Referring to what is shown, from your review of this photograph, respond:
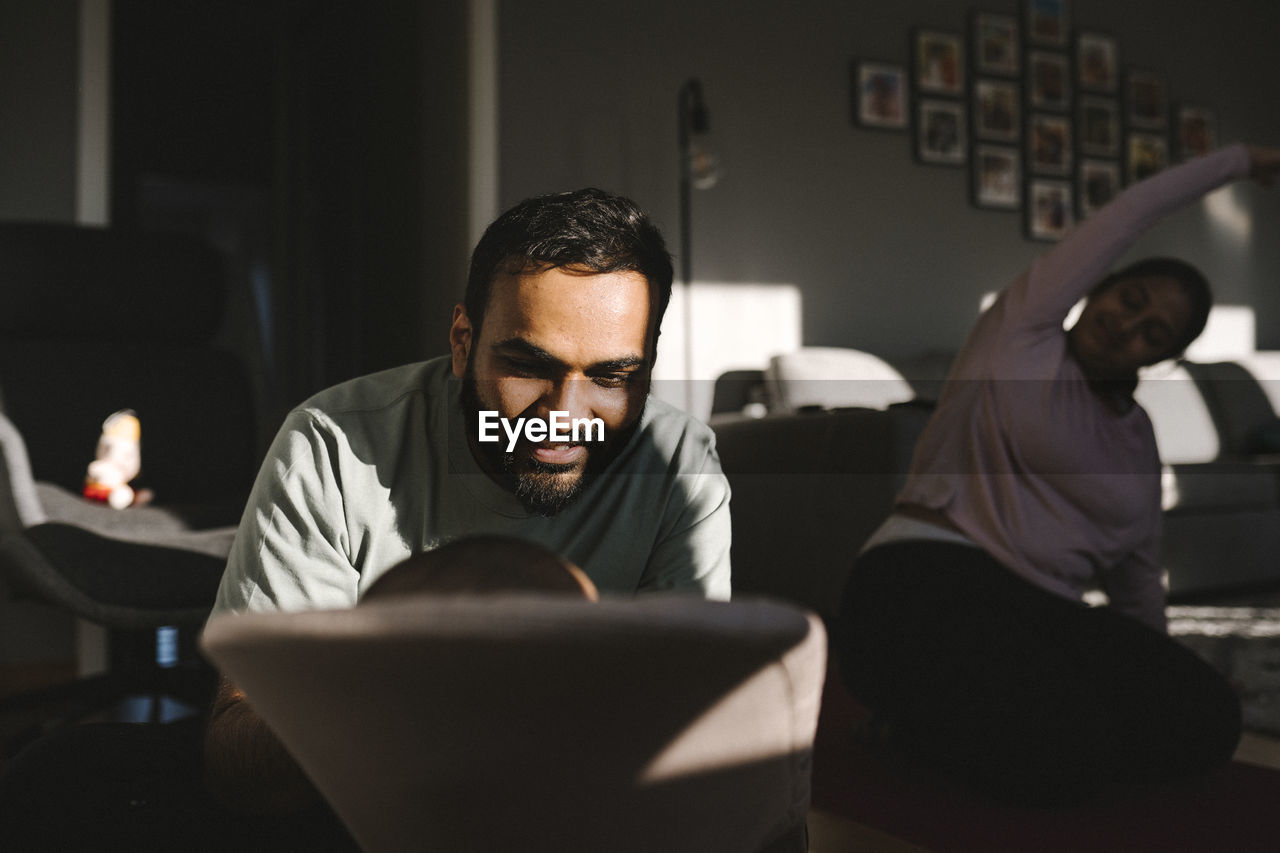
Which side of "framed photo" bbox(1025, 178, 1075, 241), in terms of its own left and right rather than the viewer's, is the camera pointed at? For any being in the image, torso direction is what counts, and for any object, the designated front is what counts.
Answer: front

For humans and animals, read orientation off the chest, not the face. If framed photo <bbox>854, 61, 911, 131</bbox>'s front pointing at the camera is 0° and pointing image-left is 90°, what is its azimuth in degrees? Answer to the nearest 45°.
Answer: approximately 0°

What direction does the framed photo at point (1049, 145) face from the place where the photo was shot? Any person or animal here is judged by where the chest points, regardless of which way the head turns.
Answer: facing the viewer

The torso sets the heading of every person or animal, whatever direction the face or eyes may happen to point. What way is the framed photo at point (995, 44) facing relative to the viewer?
toward the camera

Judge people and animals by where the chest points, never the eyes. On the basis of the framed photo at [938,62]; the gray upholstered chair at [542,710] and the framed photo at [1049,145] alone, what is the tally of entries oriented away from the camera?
1

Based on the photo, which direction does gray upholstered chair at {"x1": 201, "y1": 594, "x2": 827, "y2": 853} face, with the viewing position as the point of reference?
facing away from the viewer

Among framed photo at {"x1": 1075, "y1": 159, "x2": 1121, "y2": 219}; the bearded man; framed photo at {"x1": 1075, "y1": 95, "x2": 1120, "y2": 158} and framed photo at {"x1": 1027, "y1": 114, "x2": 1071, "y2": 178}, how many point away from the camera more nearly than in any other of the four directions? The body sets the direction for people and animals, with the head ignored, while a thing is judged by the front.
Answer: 0

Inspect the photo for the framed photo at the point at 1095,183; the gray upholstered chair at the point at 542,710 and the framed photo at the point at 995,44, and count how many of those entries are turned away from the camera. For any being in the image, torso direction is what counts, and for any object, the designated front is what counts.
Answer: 1

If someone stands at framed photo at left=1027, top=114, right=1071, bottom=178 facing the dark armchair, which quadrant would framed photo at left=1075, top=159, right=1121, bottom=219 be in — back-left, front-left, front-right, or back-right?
back-left
